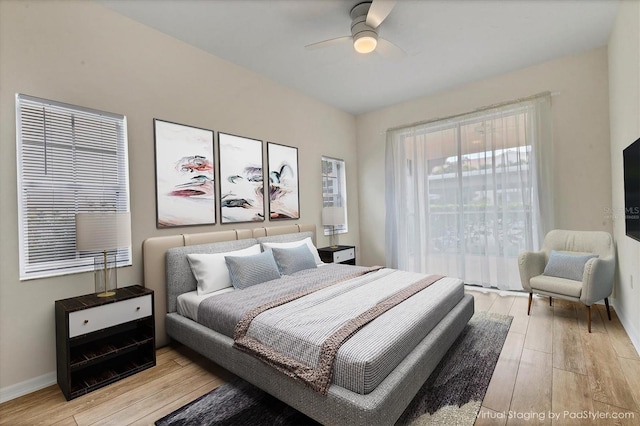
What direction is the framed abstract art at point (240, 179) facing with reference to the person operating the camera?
facing the viewer and to the right of the viewer

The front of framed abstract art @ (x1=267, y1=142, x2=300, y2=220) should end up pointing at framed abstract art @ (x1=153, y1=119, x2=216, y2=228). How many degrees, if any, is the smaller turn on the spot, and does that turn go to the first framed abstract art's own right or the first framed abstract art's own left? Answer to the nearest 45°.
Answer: approximately 90° to the first framed abstract art's own right

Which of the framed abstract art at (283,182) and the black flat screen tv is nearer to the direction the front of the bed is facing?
the black flat screen tv

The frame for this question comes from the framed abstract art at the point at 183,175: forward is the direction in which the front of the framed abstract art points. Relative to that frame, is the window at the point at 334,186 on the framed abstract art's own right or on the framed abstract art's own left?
on the framed abstract art's own left

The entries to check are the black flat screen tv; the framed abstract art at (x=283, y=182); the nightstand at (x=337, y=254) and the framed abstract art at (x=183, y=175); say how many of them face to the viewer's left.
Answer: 1

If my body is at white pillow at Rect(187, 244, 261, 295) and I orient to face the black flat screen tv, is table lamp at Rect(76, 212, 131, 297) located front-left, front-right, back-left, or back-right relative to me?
back-right

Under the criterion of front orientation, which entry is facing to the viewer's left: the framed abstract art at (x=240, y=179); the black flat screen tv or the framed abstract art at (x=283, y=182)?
the black flat screen tv

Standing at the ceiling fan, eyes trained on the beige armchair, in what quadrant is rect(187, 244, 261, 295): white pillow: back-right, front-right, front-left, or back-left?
back-left

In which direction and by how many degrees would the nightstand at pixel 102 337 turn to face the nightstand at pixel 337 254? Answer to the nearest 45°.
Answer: approximately 45° to its left

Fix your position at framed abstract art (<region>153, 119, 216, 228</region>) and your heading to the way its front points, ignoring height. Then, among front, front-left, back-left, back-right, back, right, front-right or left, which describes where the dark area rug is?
front

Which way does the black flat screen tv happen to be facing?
to the viewer's left

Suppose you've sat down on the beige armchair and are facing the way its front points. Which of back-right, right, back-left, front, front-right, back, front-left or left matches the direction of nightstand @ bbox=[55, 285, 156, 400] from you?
front

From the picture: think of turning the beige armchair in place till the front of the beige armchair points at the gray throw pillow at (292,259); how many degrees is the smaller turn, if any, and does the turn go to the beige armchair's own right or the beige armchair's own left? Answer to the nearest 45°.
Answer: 0° — it already faces it

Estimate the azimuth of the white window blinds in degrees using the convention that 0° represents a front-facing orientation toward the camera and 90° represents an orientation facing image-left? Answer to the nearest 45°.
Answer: approximately 315°

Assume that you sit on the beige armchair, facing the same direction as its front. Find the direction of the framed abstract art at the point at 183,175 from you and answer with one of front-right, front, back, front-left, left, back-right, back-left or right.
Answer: front

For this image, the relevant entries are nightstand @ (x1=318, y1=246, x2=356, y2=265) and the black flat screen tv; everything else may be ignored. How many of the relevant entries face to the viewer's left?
1
